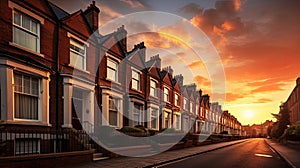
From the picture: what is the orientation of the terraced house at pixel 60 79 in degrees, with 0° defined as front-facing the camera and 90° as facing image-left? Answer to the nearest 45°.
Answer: approximately 315°

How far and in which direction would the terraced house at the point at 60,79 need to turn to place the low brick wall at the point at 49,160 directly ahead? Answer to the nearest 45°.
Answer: approximately 45° to its right
